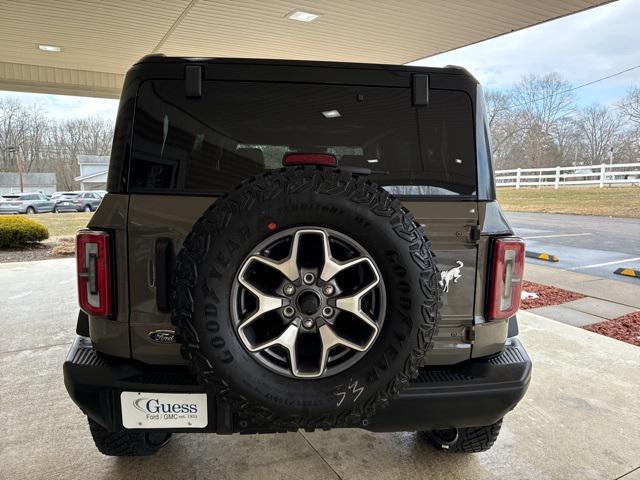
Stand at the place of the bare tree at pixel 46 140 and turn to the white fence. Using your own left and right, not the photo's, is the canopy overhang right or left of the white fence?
right

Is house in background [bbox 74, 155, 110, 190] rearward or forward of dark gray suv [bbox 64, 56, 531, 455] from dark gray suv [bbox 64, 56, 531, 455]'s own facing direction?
forward

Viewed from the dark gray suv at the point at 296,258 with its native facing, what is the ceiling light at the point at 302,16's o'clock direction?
The ceiling light is roughly at 12 o'clock from the dark gray suv.

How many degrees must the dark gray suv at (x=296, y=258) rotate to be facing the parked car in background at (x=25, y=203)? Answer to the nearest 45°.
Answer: approximately 45° to its left

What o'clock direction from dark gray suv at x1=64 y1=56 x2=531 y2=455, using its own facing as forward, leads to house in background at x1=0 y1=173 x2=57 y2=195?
The house in background is roughly at 11 o'clock from the dark gray suv.

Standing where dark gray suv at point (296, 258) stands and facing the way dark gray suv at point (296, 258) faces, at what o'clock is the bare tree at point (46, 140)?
The bare tree is roughly at 11 o'clock from the dark gray suv.

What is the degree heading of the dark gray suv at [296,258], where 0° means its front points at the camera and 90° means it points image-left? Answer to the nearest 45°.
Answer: approximately 180°

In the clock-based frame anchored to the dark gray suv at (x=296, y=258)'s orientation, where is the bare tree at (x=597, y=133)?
The bare tree is roughly at 1 o'clock from the dark gray suv.

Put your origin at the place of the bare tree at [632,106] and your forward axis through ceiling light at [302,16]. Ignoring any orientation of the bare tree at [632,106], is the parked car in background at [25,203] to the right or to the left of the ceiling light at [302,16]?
right
